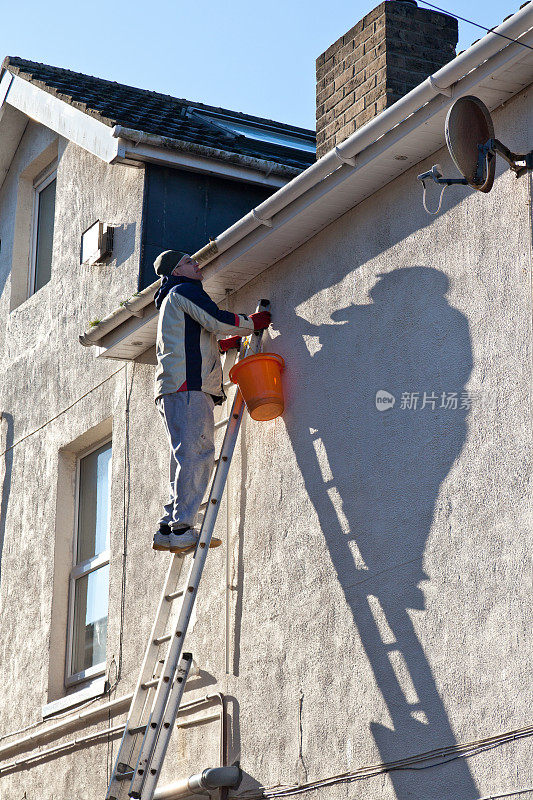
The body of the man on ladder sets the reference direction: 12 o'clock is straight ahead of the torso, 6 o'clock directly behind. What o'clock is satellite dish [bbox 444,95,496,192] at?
The satellite dish is roughly at 2 o'clock from the man on ladder.

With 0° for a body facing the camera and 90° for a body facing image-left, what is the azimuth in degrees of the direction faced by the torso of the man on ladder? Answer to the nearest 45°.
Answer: approximately 270°
